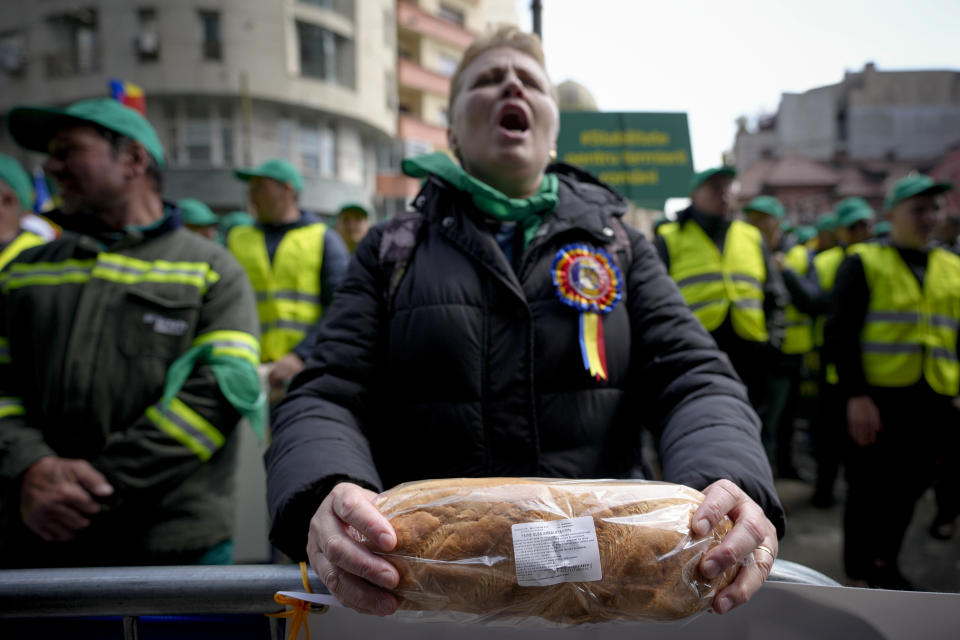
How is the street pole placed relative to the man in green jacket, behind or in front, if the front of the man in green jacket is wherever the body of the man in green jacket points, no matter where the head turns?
behind

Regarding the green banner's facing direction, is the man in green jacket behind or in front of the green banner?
in front

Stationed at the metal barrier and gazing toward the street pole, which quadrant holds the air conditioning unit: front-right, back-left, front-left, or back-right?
front-left

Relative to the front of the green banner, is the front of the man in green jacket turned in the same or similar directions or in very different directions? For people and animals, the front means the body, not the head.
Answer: same or similar directions

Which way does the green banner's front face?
toward the camera

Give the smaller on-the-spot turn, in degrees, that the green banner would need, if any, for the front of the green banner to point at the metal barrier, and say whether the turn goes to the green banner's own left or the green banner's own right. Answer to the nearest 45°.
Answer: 0° — it already faces it

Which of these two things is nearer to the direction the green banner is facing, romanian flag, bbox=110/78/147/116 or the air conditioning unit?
the romanian flag

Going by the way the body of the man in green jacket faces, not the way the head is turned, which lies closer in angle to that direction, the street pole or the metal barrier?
the metal barrier

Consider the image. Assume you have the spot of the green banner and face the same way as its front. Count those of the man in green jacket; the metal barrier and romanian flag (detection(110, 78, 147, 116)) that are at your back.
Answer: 0
